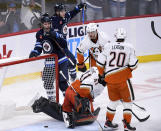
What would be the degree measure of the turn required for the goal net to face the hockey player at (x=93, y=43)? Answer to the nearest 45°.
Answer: approximately 45° to its left

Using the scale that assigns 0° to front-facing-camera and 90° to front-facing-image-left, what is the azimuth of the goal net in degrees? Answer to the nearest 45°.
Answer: approximately 315°

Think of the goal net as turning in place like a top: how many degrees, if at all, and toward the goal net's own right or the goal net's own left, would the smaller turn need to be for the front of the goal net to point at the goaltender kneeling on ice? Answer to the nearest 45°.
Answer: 0° — it already faces them

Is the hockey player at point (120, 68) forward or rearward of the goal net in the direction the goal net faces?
forward

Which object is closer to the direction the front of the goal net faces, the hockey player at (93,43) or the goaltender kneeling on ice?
the goaltender kneeling on ice

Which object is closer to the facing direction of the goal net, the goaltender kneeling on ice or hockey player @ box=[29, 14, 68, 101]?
the goaltender kneeling on ice
